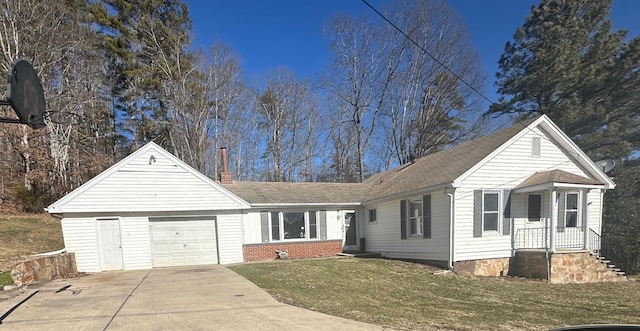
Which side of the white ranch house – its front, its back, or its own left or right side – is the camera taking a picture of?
front

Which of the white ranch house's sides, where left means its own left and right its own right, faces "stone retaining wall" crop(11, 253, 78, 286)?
right

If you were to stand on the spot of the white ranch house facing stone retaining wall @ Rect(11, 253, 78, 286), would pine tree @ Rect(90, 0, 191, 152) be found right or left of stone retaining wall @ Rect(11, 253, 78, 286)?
right

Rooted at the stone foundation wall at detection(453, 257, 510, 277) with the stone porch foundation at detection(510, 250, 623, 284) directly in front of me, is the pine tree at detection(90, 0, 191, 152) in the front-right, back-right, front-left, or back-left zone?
back-left

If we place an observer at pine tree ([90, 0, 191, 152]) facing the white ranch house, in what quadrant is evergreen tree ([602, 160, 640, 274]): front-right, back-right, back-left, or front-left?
front-left

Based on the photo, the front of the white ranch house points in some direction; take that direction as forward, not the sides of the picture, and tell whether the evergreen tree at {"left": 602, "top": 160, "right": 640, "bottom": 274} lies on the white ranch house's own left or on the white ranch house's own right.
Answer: on the white ranch house's own left

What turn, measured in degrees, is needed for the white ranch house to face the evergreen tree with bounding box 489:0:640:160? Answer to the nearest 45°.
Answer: approximately 135° to its left

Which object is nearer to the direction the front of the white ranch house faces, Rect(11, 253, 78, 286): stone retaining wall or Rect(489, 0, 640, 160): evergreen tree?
the stone retaining wall
